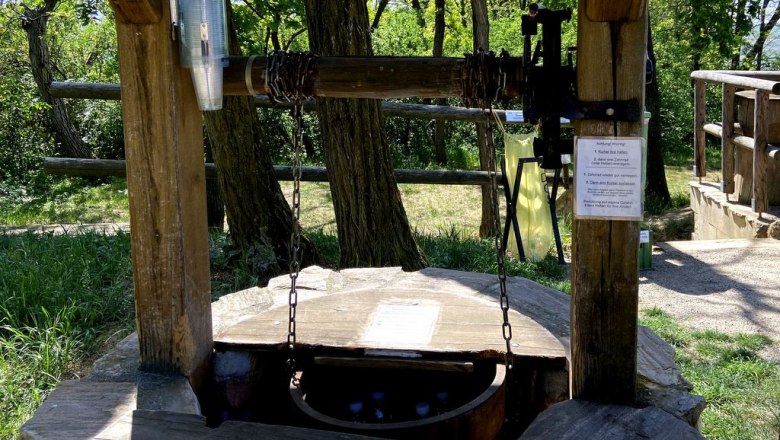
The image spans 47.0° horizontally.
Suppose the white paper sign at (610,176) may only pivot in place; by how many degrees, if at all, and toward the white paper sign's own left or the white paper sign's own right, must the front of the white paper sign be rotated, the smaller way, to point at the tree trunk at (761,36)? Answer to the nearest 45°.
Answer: approximately 180°

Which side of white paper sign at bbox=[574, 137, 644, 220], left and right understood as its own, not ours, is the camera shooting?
front

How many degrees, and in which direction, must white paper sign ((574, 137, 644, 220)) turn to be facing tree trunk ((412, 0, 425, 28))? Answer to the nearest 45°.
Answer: approximately 180°

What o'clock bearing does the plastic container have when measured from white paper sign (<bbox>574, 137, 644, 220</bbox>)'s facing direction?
The plastic container is roughly at 3 o'clock from the white paper sign.

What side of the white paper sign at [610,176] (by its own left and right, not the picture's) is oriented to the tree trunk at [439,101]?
back

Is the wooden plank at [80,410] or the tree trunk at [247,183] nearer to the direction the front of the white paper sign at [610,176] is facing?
the wooden plank

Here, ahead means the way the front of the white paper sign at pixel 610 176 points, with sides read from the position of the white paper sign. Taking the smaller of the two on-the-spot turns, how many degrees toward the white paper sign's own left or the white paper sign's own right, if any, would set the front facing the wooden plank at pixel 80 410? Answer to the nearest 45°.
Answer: approximately 90° to the white paper sign's own right

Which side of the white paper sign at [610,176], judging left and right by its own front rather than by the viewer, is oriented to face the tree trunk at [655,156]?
back

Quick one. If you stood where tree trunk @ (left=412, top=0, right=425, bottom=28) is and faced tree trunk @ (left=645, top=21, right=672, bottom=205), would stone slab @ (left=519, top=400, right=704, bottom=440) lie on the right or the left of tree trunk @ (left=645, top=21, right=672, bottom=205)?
right

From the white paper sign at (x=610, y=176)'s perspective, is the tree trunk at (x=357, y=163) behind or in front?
behind

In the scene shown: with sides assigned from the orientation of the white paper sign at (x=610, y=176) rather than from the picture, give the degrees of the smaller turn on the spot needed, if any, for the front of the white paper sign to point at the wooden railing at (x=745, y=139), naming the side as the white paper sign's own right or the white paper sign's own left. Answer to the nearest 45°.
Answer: approximately 180°
